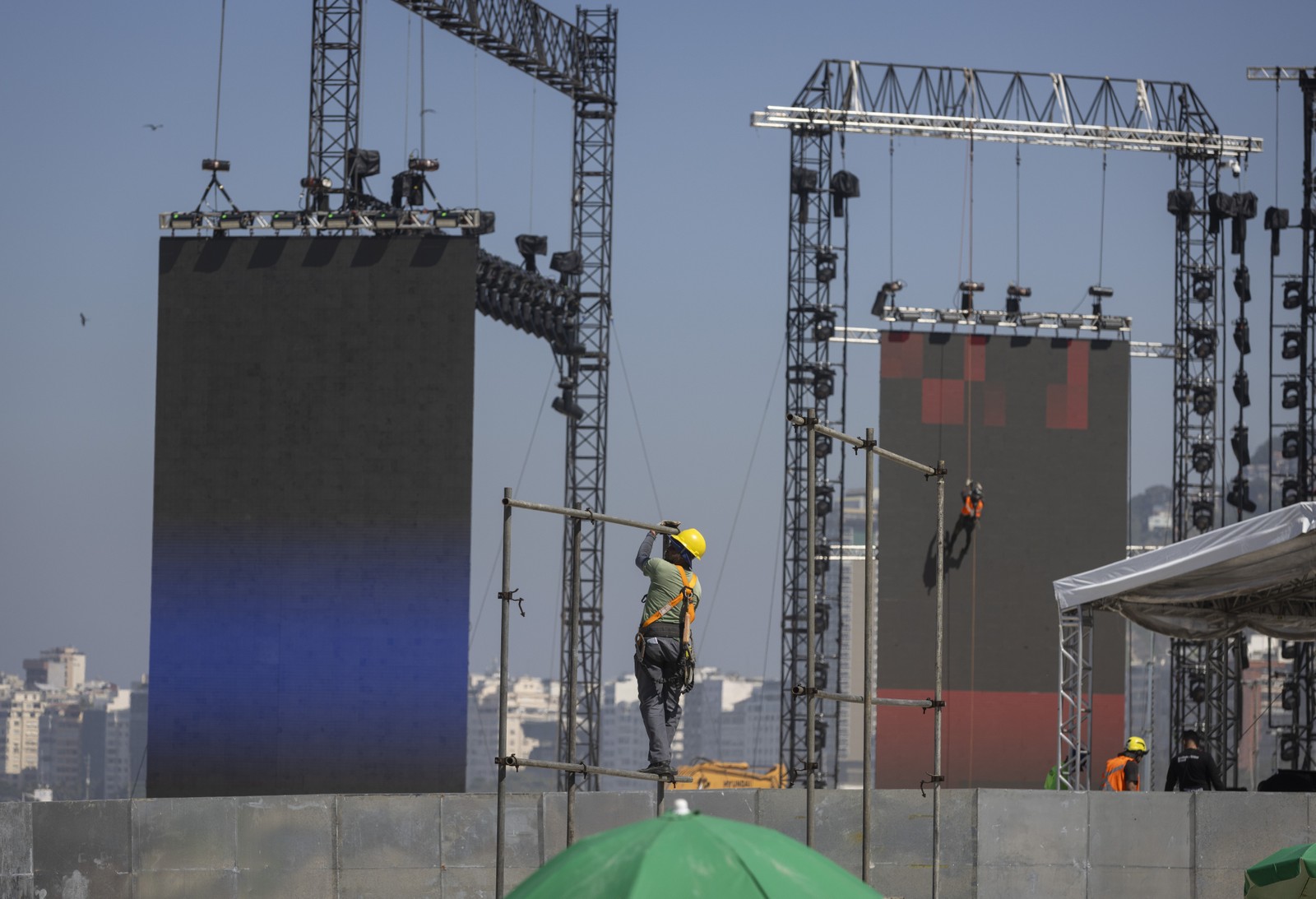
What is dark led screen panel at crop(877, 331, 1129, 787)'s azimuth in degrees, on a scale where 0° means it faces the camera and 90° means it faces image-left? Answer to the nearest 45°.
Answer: approximately 0°

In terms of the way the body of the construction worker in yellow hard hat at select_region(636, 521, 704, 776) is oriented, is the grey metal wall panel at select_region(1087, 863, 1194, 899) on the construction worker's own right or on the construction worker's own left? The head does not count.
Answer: on the construction worker's own right

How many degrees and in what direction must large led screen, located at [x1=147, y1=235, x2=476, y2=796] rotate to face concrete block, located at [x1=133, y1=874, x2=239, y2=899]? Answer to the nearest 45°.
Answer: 0° — it already faces it

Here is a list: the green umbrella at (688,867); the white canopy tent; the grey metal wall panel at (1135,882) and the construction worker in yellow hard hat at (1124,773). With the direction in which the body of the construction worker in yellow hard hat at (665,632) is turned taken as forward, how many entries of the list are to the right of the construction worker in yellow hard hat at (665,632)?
3

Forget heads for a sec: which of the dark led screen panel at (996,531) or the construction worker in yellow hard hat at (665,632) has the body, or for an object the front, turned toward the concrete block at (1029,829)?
the dark led screen panel

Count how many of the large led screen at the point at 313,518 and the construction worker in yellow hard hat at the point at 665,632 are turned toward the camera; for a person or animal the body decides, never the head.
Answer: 1

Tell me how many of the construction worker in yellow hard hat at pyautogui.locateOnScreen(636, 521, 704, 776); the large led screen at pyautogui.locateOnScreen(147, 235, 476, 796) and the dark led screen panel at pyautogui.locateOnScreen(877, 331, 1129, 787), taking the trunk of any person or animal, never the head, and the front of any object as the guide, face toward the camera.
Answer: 2

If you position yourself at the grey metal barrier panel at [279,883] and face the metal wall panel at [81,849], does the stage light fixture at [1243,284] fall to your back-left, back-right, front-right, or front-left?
back-right

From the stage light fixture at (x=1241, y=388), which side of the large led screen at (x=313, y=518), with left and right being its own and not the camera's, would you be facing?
left

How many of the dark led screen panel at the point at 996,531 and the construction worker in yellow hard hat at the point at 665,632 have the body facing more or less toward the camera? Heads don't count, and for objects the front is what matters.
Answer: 1

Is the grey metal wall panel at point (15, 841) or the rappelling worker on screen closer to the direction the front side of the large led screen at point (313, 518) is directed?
the grey metal wall panel

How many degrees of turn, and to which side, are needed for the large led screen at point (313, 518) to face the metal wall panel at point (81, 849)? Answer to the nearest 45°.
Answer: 0° — it already faces it

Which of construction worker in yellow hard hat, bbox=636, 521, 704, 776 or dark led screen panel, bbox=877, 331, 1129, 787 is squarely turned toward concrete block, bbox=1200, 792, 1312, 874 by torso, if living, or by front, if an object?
the dark led screen panel

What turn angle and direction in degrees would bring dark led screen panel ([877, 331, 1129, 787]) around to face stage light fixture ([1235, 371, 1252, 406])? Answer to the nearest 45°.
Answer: approximately 135° to its left

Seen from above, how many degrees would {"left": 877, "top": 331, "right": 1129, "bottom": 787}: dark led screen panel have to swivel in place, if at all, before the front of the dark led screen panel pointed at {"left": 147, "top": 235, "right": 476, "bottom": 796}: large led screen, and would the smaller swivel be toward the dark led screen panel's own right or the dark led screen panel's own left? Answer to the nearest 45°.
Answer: approximately 45° to the dark led screen panel's own right
